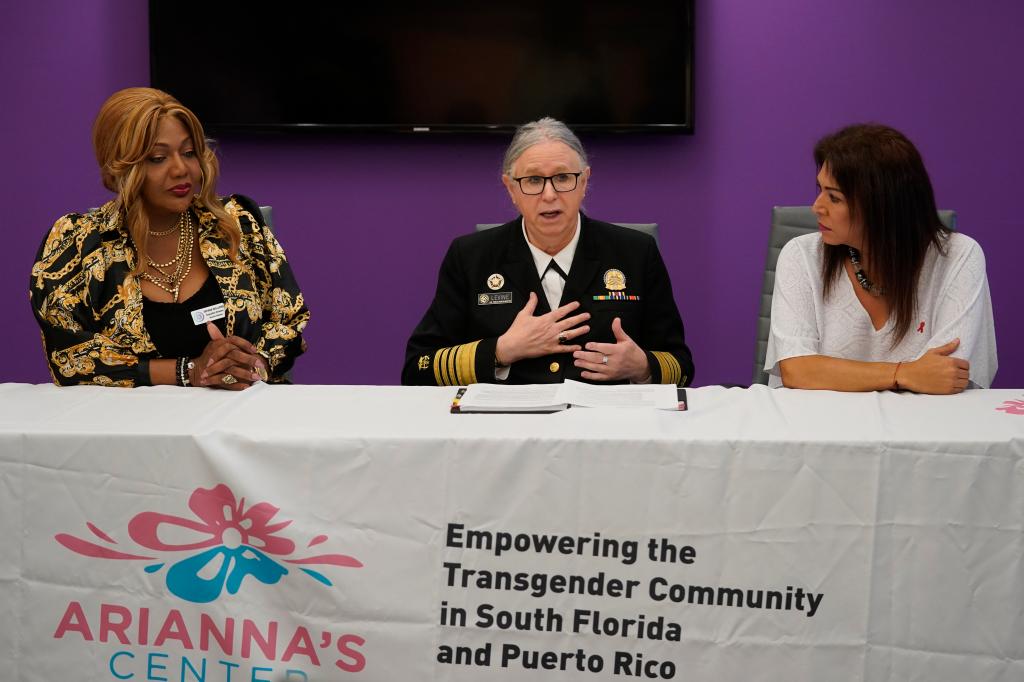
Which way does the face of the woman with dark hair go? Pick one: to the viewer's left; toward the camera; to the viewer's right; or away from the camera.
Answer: to the viewer's left

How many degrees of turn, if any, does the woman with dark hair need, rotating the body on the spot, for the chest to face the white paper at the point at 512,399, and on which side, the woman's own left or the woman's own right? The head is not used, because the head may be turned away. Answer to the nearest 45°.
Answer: approximately 45° to the woman's own right

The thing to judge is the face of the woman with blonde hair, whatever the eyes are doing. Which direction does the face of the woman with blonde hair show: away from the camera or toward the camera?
toward the camera

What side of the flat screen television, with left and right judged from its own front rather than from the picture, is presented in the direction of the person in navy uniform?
front

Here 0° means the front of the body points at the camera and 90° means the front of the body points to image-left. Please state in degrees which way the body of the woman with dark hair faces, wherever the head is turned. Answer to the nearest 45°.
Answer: approximately 0°

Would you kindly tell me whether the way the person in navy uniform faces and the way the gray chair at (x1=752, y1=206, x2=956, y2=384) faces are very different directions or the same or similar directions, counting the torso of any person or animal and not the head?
same or similar directions

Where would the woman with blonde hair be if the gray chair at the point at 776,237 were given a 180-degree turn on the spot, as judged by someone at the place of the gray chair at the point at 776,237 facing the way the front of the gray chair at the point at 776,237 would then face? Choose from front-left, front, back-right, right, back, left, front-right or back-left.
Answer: back-left

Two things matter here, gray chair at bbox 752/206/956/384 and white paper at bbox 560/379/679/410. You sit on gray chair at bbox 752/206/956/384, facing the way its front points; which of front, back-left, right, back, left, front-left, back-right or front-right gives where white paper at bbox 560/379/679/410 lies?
front

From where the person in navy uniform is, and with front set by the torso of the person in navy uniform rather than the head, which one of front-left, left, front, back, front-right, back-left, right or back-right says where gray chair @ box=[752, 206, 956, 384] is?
back-left

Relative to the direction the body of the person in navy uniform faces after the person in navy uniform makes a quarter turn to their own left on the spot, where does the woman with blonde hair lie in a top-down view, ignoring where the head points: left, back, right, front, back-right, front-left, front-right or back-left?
back

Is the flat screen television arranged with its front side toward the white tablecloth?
yes

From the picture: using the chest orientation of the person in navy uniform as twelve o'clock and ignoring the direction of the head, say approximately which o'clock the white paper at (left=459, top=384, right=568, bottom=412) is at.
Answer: The white paper is roughly at 12 o'clock from the person in navy uniform.

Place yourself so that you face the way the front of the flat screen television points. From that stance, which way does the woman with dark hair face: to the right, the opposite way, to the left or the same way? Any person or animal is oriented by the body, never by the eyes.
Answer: the same way

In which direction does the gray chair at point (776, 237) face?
toward the camera

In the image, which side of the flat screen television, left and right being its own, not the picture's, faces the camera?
front

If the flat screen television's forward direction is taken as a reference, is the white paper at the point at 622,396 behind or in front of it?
in front

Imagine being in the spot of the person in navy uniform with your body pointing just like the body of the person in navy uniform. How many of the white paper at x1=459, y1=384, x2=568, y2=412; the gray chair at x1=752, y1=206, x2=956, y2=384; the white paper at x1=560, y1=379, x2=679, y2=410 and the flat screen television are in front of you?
2

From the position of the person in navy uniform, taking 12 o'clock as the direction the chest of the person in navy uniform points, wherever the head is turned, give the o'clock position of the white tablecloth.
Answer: The white tablecloth is roughly at 12 o'clock from the person in navy uniform.

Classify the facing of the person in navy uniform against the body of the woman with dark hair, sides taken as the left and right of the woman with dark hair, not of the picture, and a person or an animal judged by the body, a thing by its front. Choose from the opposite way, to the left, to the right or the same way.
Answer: the same way
